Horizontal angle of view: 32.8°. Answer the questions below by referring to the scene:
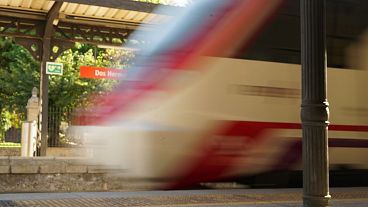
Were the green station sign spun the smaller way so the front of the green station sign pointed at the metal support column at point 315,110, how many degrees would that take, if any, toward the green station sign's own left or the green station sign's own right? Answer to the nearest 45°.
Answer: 0° — it already faces it

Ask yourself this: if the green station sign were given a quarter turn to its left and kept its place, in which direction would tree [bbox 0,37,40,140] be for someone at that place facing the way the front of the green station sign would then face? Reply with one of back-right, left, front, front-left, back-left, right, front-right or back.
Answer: left

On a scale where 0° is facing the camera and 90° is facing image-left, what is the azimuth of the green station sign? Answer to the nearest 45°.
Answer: approximately 0°
